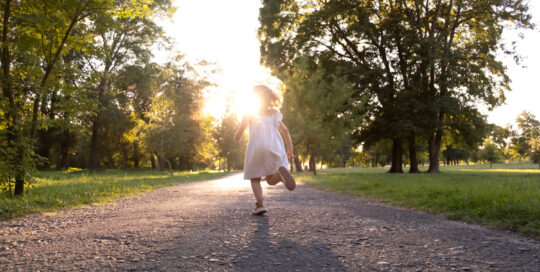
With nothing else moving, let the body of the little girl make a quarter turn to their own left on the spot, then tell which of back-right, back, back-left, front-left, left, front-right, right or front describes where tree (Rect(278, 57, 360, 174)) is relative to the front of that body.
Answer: right

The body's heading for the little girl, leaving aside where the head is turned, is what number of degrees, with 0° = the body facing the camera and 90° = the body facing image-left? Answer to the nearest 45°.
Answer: approximately 180°

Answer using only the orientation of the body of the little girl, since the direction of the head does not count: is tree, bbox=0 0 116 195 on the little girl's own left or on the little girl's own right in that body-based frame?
on the little girl's own left
